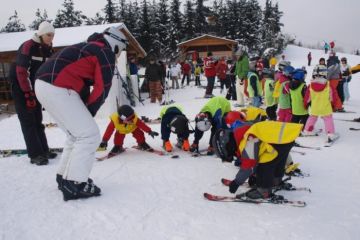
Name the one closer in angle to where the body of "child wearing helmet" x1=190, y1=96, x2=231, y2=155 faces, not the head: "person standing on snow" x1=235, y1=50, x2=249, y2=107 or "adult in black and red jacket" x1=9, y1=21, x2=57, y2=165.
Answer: the adult in black and red jacket

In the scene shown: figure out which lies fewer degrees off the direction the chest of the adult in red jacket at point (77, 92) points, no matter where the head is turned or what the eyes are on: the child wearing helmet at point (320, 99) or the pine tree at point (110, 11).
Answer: the child wearing helmet

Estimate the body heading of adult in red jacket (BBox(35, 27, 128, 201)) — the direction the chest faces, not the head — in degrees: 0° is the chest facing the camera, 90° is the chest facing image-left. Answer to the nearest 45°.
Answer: approximately 270°

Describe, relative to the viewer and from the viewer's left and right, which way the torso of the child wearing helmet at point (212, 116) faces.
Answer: facing the viewer and to the left of the viewer

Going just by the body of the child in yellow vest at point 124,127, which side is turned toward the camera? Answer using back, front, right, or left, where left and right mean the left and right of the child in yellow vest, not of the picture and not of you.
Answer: front

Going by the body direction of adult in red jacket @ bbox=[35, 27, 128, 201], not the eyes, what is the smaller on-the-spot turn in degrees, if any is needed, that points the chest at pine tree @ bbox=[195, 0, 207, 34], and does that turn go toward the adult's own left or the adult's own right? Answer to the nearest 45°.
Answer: approximately 90° to the adult's own left

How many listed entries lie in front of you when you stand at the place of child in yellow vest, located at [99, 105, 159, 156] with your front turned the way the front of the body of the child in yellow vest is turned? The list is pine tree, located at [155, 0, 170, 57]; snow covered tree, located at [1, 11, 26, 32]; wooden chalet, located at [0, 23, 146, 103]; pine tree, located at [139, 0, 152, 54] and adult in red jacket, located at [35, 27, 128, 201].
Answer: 1
